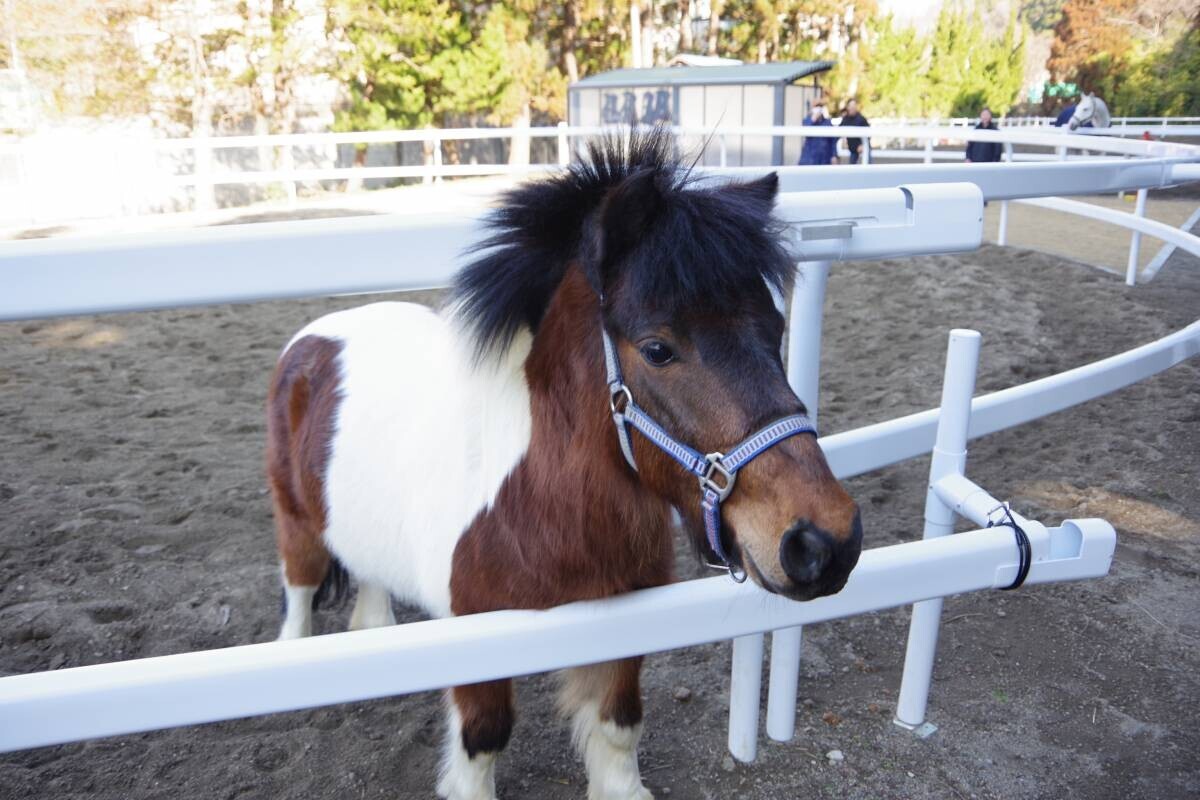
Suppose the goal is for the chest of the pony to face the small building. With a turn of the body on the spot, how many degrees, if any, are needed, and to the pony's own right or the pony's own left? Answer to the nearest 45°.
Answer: approximately 135° to the pony's own left

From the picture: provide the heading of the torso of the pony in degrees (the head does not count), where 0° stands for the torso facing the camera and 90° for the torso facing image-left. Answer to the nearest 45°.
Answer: approximately 315°

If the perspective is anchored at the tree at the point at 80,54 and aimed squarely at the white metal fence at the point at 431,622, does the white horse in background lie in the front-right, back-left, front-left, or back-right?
front-left

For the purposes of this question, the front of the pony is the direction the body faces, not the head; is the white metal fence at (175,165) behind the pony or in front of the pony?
behind

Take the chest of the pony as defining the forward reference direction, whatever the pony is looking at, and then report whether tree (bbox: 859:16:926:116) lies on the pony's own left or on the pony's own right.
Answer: on the pony's own left

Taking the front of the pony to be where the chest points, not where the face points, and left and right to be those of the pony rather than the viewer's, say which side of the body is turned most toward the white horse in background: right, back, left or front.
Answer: left
